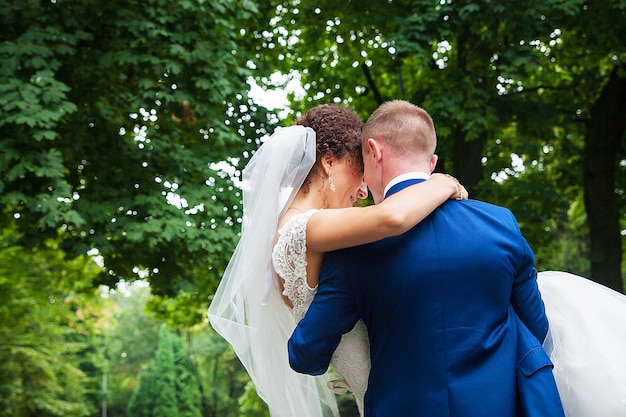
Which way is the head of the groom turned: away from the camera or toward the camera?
away from the camera

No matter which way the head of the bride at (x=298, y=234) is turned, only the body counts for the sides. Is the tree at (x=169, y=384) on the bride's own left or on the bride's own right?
on the bride's own left

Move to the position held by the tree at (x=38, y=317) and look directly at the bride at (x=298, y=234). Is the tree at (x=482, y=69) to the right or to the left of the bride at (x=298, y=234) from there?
left

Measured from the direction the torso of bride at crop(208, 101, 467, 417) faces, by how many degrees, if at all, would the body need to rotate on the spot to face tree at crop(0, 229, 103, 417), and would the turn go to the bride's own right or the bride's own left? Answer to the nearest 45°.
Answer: approximately 90° to the bride's own left

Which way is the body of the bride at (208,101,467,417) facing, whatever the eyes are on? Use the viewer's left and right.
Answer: facing away from the viewer and to the right of the viewer
